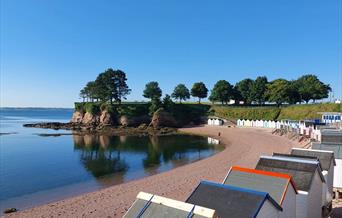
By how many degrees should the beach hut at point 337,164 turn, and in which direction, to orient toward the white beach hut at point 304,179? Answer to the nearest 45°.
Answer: approximately 90° to its left

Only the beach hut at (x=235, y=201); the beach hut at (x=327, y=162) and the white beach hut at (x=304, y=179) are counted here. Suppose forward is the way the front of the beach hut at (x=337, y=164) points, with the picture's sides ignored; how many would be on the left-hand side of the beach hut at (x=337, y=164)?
3

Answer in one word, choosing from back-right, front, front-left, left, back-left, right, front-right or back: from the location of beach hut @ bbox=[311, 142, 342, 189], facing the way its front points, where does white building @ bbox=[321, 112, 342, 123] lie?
right

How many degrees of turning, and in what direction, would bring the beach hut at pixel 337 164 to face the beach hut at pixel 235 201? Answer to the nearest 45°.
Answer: approximately 90° to its left

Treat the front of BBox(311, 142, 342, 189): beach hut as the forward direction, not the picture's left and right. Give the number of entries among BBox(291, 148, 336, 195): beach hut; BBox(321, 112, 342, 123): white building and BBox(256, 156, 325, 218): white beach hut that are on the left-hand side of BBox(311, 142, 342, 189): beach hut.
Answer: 2

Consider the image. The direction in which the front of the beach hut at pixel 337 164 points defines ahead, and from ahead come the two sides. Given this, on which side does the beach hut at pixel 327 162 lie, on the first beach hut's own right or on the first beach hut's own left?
on the first beach hut's own left

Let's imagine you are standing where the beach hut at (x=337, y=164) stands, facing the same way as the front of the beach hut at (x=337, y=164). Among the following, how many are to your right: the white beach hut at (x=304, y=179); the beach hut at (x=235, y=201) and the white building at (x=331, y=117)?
1

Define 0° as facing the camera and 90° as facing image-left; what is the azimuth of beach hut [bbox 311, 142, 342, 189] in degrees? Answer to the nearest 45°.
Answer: approximately 90°
